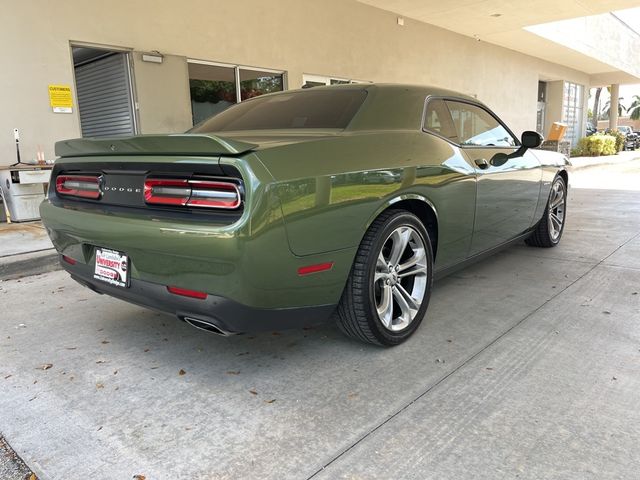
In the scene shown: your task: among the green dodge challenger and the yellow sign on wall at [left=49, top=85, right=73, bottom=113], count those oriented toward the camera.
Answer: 1

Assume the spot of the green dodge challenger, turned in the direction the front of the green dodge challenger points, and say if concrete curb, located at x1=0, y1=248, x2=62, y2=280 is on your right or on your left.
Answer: on your left

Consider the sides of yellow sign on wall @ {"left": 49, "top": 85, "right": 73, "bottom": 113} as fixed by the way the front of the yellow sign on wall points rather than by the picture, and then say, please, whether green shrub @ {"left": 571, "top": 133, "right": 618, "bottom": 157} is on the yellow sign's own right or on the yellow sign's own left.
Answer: on the yellow sign's own left

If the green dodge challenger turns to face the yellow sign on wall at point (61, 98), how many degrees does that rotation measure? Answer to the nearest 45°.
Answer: approximately 90° to its left

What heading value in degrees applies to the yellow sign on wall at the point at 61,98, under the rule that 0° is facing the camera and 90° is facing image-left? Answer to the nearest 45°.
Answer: approximately 0°

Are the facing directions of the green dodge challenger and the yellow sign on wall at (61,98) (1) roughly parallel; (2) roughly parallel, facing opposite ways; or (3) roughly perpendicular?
roughly perpendicular

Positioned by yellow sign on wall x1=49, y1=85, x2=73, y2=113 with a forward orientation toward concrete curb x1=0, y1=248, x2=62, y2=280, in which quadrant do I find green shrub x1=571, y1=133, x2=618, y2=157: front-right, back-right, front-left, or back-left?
back-left

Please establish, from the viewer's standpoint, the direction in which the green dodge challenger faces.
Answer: facing away from the viewer and to the right of the viewer
